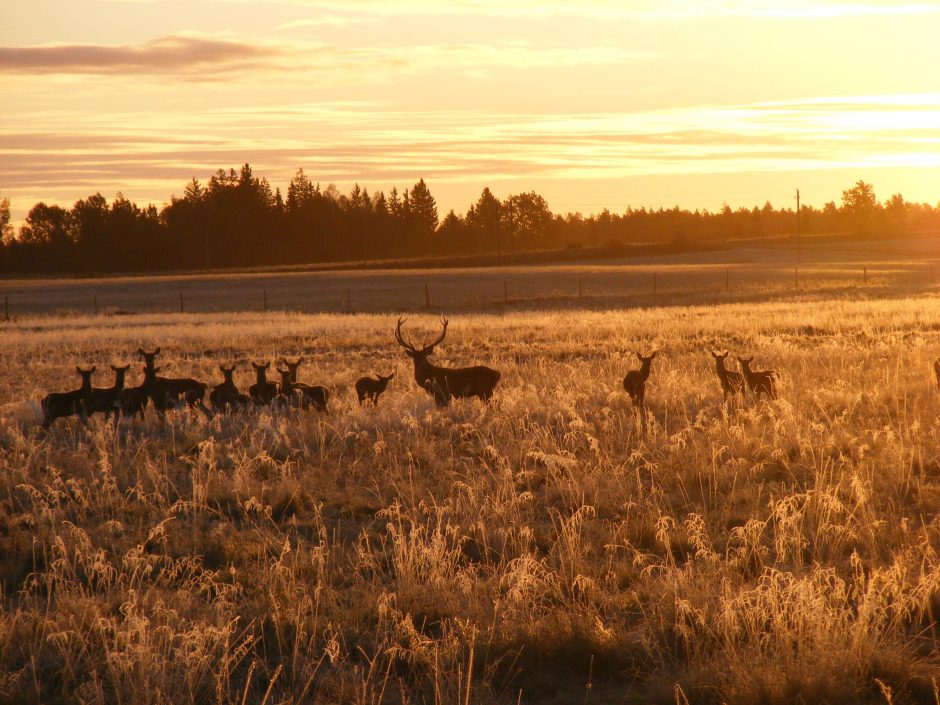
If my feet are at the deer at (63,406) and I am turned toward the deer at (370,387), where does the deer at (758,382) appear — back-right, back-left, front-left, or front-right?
front-right

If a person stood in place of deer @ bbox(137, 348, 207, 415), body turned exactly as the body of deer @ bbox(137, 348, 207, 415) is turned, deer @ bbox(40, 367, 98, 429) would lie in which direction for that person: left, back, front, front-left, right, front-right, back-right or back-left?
front-left

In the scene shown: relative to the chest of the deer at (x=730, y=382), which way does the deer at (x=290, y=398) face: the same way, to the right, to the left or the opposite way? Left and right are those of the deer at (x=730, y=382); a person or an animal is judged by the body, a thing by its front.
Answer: the same way

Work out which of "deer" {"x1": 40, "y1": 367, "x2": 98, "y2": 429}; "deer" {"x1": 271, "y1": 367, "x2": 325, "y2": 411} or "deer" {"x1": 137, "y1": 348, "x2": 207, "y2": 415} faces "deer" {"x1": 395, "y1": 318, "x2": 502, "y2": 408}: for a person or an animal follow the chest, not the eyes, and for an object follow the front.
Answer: "deer" {"x1": 40, "y1": 367, "x2": 98, "y2": 429}

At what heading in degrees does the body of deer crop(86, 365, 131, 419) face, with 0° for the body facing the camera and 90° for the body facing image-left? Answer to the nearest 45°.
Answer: approximately 315°

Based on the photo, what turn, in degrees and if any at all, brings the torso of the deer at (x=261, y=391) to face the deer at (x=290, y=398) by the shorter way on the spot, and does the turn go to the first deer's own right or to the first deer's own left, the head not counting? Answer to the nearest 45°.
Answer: approximately 45° to the first deer's own left

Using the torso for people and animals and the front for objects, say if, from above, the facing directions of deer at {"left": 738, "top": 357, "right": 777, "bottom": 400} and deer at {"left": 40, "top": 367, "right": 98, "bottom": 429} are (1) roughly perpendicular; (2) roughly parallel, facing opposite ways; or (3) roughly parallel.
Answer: roughly parallel, facing opposite ways

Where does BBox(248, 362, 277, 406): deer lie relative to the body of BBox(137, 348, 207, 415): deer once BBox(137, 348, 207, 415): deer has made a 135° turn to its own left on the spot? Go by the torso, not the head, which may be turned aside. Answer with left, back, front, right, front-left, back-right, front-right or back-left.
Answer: front-left

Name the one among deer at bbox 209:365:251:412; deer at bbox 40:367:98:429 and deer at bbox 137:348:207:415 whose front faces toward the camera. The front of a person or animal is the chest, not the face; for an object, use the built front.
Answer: deer at bbox 209:365:251:412

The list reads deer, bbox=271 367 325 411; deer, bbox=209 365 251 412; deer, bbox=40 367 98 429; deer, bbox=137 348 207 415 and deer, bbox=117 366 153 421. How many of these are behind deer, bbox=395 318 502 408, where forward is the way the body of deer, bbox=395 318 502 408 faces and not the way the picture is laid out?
0

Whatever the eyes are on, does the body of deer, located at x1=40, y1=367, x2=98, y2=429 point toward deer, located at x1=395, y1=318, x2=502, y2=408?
yes

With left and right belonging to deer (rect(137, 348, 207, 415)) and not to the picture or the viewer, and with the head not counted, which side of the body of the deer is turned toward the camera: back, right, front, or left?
left

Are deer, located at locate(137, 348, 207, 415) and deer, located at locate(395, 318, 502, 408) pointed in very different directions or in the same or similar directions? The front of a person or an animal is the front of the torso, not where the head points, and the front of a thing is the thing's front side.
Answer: same or similar directions

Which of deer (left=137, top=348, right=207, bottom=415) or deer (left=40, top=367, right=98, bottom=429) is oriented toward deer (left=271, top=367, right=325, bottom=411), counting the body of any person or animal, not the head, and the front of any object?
deer (left=40, top=367, right=98, bottom=429)

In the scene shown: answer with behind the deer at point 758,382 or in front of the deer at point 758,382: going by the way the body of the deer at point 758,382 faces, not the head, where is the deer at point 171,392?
in front

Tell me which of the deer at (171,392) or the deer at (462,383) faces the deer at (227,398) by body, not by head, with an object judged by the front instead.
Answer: the deer at (462,383)
